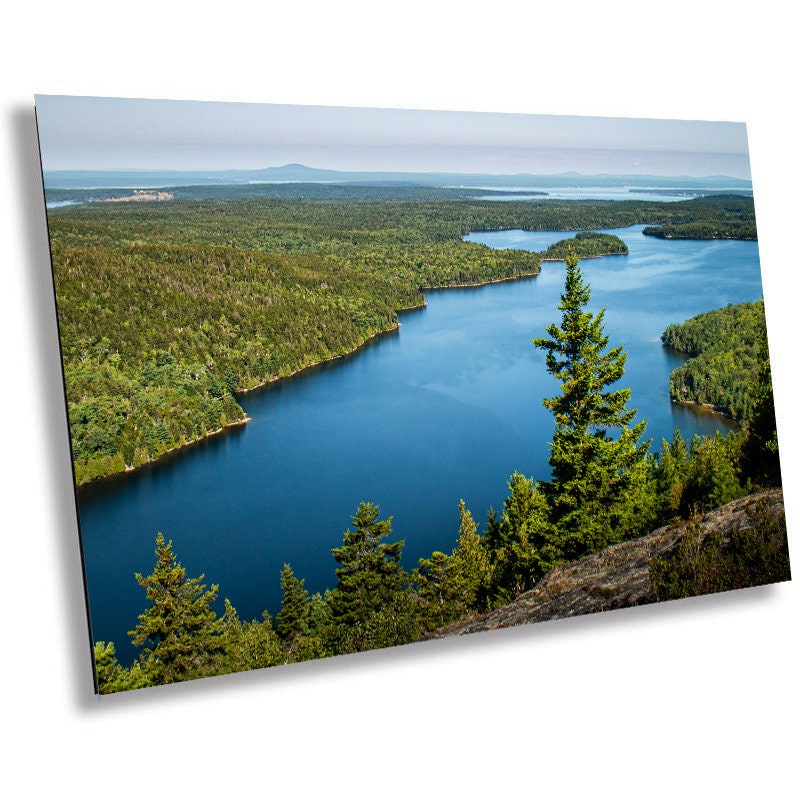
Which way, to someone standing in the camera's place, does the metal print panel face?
facing the viewer and to the right of the viewer
